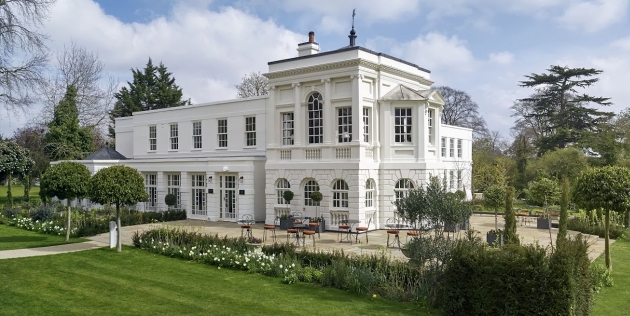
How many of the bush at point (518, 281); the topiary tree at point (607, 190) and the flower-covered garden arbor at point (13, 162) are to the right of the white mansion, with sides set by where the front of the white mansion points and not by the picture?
1

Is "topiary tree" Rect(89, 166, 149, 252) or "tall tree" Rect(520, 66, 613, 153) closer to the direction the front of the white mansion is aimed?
the topiary tree

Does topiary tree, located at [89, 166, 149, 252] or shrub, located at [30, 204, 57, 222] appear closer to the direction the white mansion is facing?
the topiary tree

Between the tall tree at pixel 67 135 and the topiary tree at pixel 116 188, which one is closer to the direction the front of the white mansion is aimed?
the topiary tree

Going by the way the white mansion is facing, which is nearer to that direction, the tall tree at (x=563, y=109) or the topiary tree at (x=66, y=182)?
the topiary tree

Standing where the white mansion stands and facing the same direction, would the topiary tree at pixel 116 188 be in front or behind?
in front

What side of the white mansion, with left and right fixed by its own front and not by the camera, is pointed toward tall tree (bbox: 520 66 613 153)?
back

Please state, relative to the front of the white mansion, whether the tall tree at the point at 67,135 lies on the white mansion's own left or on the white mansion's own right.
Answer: on the white mansion's own right

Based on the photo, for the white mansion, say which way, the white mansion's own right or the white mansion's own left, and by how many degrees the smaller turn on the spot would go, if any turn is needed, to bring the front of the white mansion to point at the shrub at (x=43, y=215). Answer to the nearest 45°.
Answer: approximately 45° to the white mansion's own right

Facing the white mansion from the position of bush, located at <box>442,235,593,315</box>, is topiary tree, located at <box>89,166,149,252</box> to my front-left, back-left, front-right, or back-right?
front-left

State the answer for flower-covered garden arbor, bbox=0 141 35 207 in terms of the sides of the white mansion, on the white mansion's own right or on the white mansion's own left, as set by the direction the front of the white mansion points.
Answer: on the white mansion's own right

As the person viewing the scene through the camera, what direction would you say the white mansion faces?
facing the viewer and to the left of the viewer
